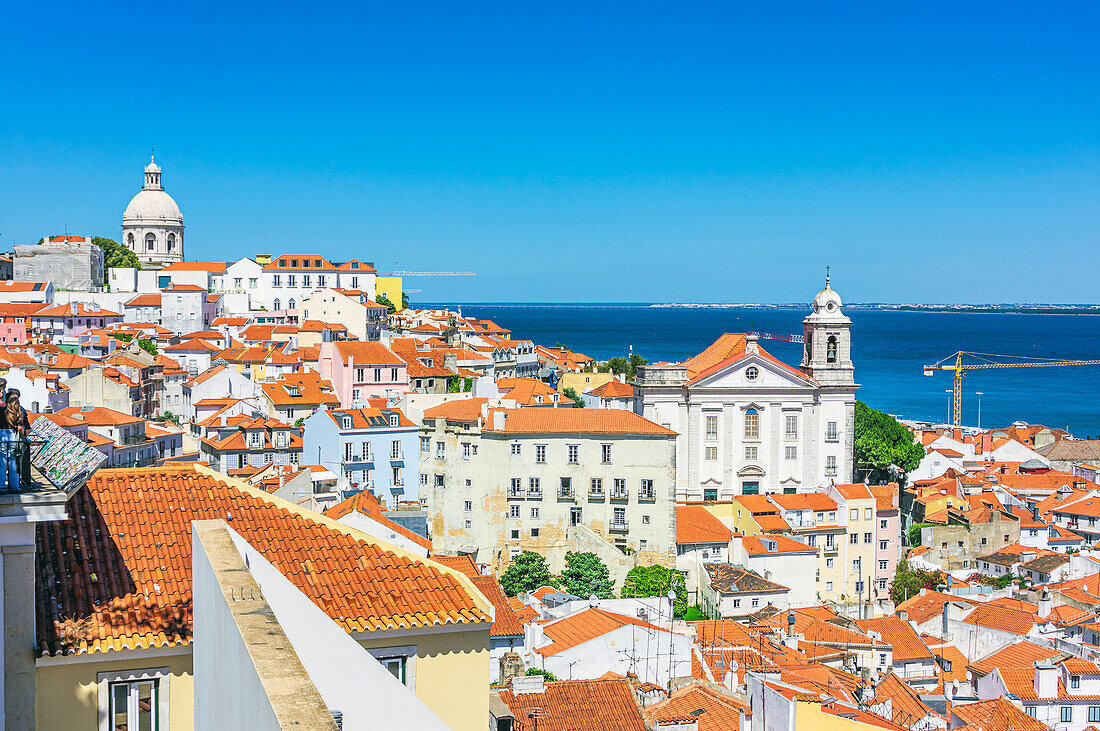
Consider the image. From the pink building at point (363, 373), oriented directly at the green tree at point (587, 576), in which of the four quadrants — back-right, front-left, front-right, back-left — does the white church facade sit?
front-left

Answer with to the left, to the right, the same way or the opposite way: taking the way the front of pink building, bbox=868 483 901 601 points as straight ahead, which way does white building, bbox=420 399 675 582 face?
the same way

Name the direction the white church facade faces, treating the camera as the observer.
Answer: facing the viewer

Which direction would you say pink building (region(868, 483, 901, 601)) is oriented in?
toward the camera

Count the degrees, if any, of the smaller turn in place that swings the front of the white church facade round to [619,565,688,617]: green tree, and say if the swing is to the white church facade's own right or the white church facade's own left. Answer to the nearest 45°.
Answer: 0° — it already faces it

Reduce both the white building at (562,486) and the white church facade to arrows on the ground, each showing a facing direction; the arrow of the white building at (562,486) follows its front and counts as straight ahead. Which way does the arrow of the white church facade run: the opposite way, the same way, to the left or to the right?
the same way

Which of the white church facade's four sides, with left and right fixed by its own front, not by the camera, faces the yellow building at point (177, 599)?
front

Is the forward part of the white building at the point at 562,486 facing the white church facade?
no

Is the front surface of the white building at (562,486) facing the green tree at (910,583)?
no

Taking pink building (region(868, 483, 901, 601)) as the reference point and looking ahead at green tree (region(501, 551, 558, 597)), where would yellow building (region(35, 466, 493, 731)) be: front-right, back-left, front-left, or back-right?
front-left

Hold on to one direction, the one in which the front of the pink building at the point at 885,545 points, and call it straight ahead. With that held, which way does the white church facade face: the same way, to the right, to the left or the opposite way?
the same way

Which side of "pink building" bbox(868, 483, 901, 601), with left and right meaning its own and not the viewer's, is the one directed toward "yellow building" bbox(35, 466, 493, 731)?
front

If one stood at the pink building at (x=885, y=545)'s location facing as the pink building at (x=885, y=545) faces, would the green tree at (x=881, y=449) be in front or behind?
behind

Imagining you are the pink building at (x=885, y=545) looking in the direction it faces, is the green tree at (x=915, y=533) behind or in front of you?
behind

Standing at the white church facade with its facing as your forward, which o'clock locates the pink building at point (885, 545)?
The pink building is roughly at 11 o'clock from the white church facade.
